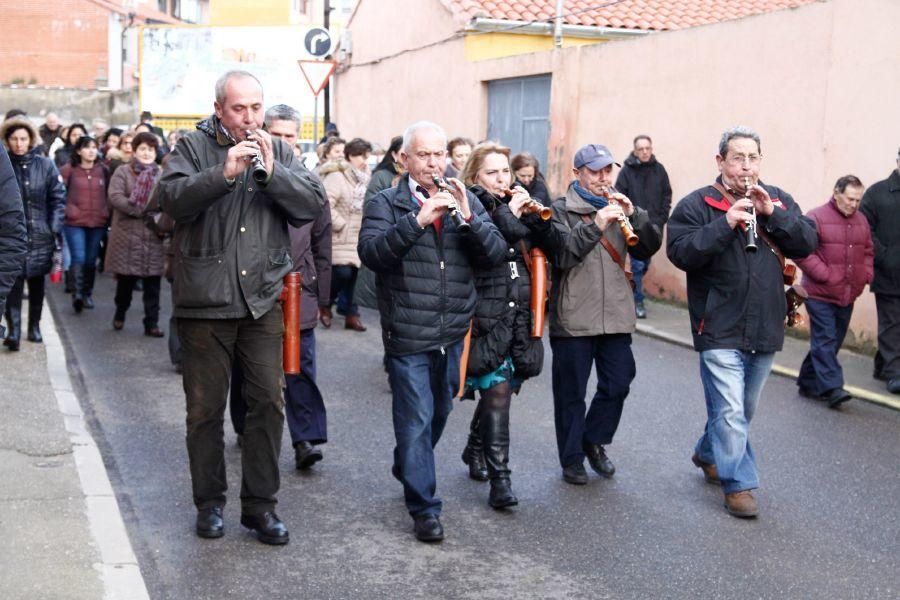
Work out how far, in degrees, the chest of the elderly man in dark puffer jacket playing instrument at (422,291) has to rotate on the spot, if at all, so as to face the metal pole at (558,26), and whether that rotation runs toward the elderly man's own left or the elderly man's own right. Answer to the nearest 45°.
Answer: approximately 135° to the elderly man's own left

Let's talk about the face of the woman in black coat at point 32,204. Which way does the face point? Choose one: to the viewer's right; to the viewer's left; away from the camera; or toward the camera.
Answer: toward the camera

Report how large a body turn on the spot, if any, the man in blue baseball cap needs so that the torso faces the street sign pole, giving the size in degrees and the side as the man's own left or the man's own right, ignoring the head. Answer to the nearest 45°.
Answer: approximately 135° to the man's own left

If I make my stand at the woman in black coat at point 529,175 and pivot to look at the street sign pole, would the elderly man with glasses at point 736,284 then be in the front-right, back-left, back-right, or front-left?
back-right

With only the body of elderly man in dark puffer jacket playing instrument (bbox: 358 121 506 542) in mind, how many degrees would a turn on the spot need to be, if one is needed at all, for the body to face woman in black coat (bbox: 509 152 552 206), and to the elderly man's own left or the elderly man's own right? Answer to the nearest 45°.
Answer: approximately 135° to the elderly man's own left

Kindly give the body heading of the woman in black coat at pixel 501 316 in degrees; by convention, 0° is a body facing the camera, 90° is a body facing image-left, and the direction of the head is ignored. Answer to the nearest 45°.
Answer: approximately 315°

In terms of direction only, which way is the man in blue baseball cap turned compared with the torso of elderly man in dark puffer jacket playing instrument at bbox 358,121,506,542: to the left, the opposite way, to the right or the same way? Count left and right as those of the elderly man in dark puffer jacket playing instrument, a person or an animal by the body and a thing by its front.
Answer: the same way

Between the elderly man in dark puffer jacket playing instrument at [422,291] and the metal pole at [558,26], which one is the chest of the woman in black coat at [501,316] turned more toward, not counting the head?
the elderly man in dark puffer jacket playing instrument

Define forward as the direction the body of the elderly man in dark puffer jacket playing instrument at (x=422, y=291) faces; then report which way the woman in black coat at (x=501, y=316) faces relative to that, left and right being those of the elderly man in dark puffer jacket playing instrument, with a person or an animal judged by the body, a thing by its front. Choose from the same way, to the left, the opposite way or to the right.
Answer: the same way

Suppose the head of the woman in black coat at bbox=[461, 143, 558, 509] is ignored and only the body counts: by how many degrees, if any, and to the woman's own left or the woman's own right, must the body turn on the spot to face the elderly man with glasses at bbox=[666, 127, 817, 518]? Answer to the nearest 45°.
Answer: approximately 45° to the woman's own left

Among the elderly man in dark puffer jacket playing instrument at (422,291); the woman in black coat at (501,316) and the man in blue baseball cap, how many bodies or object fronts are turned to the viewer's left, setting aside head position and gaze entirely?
0

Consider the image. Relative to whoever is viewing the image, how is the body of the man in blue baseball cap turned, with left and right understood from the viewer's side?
facing the viewer and to the right of the viewer

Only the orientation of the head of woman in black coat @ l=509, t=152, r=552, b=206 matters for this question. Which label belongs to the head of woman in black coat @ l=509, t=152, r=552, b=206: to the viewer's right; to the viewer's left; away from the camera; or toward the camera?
toward the camera

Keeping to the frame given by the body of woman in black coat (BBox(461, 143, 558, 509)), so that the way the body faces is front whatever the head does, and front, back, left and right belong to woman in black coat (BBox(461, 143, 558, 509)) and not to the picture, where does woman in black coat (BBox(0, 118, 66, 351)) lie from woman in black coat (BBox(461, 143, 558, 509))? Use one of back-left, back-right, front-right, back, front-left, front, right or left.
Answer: back

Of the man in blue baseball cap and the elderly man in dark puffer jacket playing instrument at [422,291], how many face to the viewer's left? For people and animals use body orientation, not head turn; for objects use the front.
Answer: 0

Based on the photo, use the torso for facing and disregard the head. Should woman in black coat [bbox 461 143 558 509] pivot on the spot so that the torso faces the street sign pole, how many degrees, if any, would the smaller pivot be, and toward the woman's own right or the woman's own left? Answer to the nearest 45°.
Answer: approximately 135° to the woman's own left

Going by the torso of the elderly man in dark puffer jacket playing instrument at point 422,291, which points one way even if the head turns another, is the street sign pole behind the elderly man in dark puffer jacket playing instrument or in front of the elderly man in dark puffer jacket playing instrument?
behind

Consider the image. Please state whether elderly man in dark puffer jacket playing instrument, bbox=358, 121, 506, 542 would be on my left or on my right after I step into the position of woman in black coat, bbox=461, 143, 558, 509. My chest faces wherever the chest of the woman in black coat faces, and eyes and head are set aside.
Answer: on my right

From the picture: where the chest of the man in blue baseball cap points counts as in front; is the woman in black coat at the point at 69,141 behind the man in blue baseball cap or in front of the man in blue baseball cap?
behind
